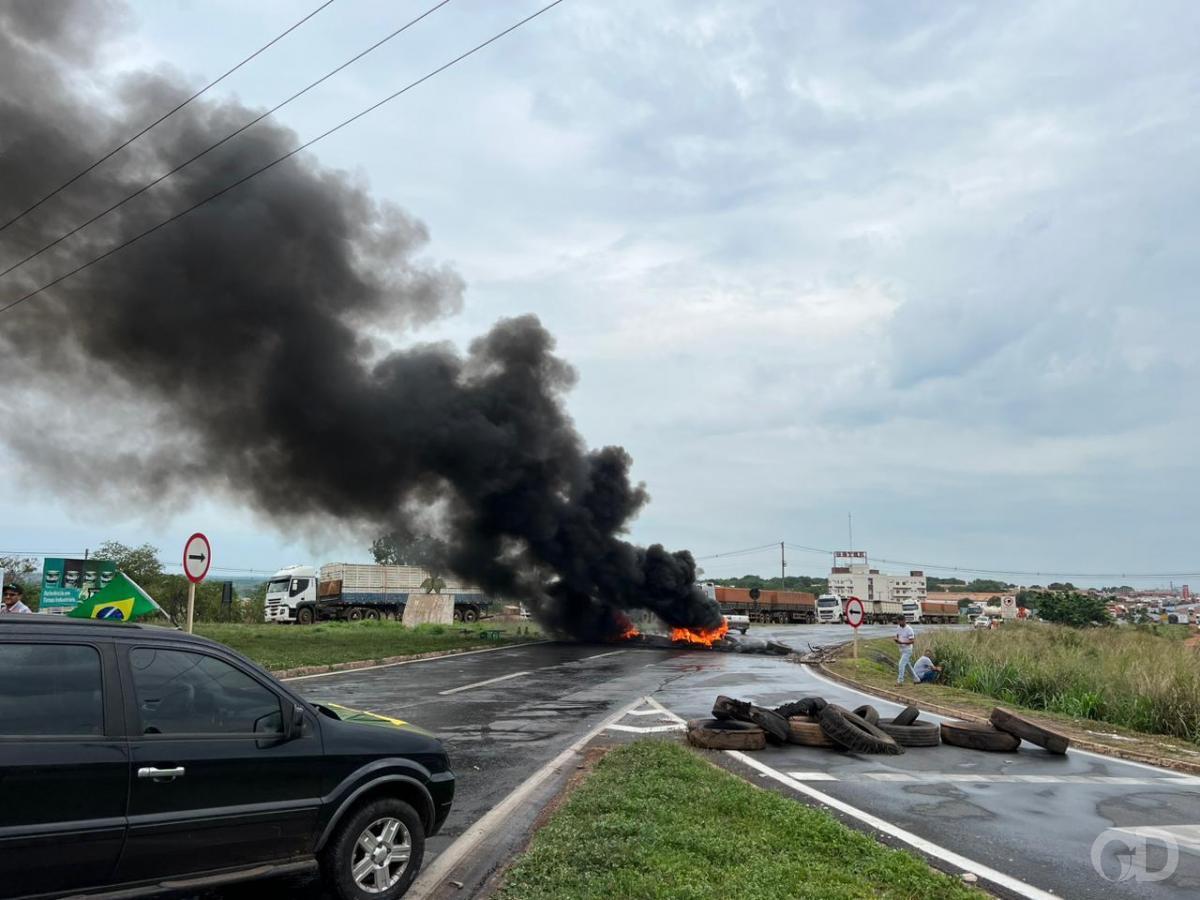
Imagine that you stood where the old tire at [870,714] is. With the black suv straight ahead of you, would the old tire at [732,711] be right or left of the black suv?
right

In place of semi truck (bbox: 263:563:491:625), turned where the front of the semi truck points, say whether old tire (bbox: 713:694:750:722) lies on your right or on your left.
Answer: on your left

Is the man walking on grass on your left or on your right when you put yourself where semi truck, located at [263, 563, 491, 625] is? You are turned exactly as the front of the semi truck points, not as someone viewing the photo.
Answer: on your left

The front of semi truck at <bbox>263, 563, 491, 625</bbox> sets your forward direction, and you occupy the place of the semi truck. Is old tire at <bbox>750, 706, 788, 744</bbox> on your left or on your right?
on your left

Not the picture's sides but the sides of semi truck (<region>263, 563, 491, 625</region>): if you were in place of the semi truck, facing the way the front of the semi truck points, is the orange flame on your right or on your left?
on your left

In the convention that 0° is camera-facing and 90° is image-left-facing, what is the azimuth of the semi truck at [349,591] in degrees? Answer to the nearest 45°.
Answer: approximately 45°
